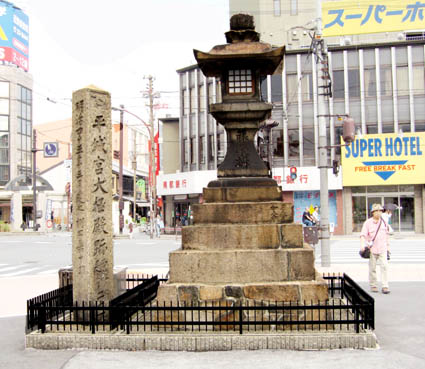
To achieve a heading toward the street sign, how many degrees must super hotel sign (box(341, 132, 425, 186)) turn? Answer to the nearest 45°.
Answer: approximately 90° to its right

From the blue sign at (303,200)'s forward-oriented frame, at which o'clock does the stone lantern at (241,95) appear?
The stone lantern is roughly at 12 o'clock from the blue sign.

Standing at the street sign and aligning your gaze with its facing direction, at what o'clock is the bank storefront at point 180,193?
The bank storefront is roughly at 10 o'clock from the street sign.

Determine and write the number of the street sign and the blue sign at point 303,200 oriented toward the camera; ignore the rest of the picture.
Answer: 2

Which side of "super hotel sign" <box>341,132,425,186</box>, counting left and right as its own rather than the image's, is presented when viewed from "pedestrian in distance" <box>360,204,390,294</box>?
front

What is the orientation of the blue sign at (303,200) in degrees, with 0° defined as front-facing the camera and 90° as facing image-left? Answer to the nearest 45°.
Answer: approximately 0°

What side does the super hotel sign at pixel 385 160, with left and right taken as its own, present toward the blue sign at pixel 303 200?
right

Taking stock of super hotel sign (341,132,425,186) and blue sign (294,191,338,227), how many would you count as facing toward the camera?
2

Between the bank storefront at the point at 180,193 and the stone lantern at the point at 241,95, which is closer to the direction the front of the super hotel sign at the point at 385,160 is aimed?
the stone lantern
